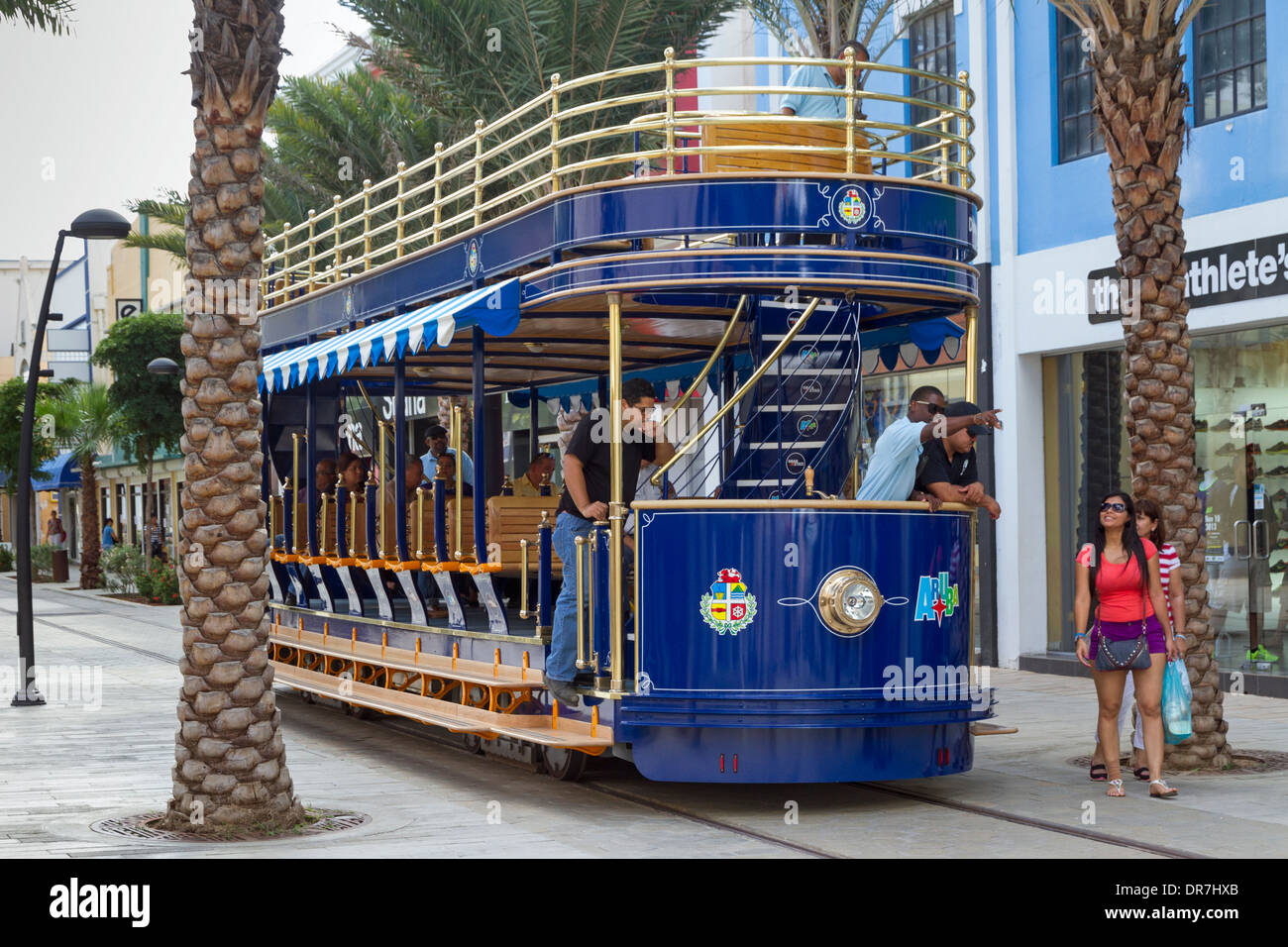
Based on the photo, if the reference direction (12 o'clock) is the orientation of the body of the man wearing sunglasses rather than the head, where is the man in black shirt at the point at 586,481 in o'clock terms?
The man in black shirt is roughly at 6 o'clock from the man wearing sunglasses.

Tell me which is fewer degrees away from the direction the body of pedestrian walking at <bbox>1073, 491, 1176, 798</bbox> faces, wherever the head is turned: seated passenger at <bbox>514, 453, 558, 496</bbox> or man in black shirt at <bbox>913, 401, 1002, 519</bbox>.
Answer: the man in black shirt

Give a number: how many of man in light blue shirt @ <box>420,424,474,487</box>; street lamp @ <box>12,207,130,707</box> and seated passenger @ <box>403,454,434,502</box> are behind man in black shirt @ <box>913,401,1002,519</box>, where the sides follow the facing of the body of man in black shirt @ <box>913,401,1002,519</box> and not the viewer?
3

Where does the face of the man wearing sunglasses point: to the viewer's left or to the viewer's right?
to the viewer's right

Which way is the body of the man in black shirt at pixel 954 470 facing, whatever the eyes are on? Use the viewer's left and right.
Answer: facing the viewer and to the right of the viewer

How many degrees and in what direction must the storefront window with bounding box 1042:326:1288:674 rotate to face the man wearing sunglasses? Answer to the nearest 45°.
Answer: approximately 45° to its left

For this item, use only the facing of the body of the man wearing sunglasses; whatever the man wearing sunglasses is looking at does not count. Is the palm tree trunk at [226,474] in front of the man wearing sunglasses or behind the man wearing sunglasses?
behind

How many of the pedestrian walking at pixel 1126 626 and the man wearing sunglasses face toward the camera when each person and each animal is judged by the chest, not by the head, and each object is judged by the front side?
1

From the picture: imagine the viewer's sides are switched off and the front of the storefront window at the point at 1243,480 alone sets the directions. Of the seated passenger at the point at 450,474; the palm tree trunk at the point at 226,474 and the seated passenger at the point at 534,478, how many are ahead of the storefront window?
3

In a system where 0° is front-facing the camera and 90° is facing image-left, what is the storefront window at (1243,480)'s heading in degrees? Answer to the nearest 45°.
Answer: approximately 45°

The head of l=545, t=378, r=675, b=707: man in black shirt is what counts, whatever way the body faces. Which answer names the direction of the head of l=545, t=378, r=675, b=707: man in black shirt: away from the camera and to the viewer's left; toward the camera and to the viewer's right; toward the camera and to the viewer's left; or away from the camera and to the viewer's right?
toward the camera and to the viewer's right

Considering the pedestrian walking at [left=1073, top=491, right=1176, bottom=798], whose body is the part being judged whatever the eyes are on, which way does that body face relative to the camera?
toward the camera
